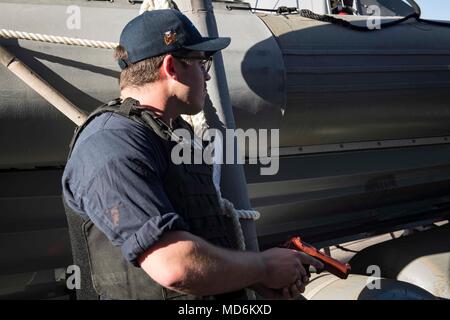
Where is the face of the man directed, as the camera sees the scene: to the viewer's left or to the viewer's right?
to the viewer's right

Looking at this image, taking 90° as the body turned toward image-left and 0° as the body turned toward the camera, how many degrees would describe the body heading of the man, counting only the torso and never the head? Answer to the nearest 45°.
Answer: approximately 270°
